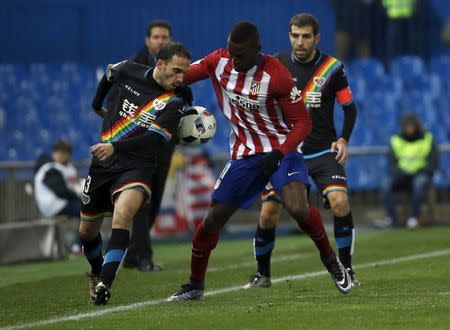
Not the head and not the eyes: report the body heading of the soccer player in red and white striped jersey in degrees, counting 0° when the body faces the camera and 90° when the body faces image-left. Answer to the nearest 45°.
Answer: approximately 45°

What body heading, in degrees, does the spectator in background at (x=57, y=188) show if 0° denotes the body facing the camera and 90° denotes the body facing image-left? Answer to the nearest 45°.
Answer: approximately 315°

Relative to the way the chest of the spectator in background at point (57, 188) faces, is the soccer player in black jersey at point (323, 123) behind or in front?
in front

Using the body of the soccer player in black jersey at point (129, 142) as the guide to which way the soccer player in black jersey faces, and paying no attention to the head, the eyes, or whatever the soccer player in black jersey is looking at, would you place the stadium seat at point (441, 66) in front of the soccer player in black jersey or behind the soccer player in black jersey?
behind

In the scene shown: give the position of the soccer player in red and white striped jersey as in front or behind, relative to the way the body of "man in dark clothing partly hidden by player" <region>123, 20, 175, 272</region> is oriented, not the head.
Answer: in front

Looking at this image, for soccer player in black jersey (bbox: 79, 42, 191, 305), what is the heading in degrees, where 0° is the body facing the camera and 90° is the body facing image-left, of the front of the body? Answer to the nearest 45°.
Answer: approximately 0°
